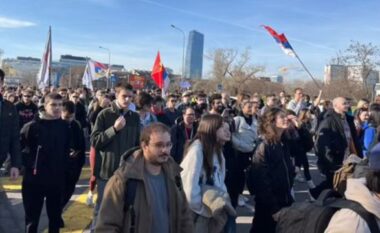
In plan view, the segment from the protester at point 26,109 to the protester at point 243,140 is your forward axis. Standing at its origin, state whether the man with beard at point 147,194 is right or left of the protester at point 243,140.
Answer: right

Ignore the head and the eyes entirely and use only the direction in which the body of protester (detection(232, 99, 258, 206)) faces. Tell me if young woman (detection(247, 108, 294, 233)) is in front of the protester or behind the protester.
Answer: in front

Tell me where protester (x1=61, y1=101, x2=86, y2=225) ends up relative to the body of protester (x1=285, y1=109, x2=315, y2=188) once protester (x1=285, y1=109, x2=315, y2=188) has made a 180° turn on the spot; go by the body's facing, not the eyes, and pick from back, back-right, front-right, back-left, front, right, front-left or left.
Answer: left

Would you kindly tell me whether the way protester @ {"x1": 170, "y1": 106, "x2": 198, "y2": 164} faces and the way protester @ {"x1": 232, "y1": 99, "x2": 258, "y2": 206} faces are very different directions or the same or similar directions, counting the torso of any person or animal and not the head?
same or similar directions

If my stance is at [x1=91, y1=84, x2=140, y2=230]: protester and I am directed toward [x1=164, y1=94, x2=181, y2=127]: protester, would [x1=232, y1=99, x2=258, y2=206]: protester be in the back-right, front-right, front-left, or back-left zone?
front-right

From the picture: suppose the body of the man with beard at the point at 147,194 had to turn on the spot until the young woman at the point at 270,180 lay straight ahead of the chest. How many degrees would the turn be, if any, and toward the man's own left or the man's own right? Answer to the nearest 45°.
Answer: approximately 90° to the man's own left

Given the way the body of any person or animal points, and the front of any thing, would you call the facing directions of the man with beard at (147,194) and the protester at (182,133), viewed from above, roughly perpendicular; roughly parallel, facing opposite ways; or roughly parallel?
roughly parallel

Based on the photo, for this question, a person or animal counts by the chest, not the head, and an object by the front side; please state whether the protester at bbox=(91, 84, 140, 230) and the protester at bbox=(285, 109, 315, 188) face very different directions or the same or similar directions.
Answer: same or similar directions

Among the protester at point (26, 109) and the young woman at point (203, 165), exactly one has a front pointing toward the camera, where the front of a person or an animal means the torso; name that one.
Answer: the protester

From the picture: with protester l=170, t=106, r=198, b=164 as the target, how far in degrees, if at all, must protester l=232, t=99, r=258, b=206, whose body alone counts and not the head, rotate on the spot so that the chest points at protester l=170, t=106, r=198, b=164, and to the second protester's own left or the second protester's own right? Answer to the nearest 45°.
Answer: approximately 90° to the second protester's own right

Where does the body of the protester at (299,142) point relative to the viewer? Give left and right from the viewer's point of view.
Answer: facing the viewer and to the right of the viewer

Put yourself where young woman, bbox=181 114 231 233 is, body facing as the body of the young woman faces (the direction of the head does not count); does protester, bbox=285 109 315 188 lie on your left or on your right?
on your left

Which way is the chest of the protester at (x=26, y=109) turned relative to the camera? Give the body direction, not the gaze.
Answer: toward the camera

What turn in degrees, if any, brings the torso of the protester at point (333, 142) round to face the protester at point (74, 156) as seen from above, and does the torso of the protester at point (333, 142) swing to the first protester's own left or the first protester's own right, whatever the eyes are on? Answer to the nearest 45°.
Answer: approximately 90° to the first protester's own right
